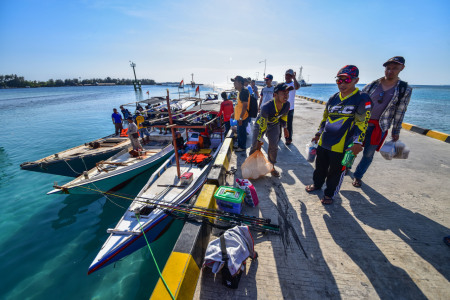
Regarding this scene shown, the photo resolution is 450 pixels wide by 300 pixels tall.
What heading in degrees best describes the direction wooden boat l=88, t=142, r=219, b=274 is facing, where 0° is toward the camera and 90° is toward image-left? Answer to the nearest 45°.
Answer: approximately 45°

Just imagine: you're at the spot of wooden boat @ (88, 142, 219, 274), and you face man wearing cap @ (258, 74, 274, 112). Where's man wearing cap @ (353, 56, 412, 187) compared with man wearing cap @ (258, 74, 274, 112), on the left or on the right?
right

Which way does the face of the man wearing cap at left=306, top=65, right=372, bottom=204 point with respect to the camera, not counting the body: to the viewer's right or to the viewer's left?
to the viewer's left

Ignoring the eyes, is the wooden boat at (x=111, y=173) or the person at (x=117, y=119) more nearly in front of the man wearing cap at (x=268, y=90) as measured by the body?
the wooden boat

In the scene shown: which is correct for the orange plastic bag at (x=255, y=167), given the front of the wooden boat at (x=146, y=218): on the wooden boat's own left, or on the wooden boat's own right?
on the wooden boat's own left

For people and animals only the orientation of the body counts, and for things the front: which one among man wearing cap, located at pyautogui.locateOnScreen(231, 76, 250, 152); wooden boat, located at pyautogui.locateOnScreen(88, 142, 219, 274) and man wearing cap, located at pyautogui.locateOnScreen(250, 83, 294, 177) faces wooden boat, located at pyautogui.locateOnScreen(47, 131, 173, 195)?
man wearing cap, located at pyautogui.locateOnScreen(231, 76, 250, 152)

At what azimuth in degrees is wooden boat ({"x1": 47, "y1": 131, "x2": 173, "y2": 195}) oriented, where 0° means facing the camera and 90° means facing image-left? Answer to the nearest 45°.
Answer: approximately 45°

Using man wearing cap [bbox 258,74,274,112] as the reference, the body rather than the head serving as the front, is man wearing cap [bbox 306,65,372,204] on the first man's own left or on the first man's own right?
on the first man's own left

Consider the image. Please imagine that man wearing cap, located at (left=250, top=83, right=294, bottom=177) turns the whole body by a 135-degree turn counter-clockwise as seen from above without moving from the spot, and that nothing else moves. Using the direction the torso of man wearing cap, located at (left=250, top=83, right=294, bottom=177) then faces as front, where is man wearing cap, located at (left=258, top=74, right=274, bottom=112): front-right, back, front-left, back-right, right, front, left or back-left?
front
